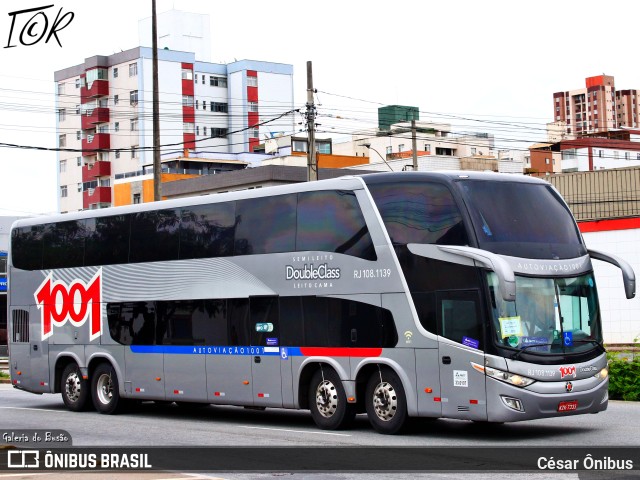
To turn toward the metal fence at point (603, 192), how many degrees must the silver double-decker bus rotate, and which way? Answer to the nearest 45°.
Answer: approximately 90° to its left

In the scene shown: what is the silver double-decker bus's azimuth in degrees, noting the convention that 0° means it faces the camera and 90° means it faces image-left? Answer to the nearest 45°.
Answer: approximately 315°
